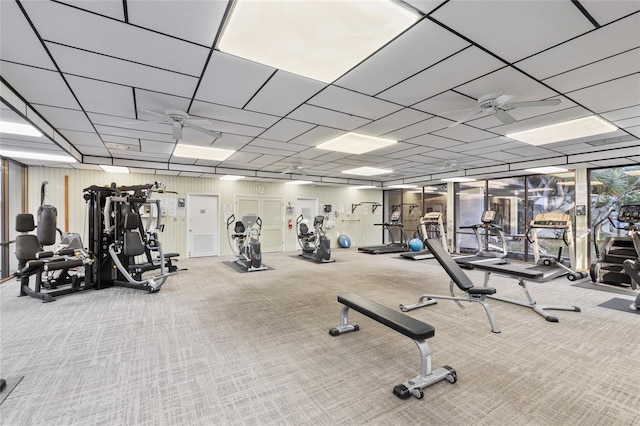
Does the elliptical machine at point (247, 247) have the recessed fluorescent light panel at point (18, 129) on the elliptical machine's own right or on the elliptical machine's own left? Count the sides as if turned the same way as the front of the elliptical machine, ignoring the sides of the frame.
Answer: on the elliptical machine's own right

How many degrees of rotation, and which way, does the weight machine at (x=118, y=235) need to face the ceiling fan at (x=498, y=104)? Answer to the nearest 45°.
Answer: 0° — it already faces it

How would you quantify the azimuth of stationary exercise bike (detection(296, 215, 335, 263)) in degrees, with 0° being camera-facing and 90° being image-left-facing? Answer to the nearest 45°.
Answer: approximately 315°

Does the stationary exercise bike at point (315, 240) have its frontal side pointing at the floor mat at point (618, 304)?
yes

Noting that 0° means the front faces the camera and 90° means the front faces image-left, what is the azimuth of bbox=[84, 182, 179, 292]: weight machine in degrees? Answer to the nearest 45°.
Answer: approximately 315°
